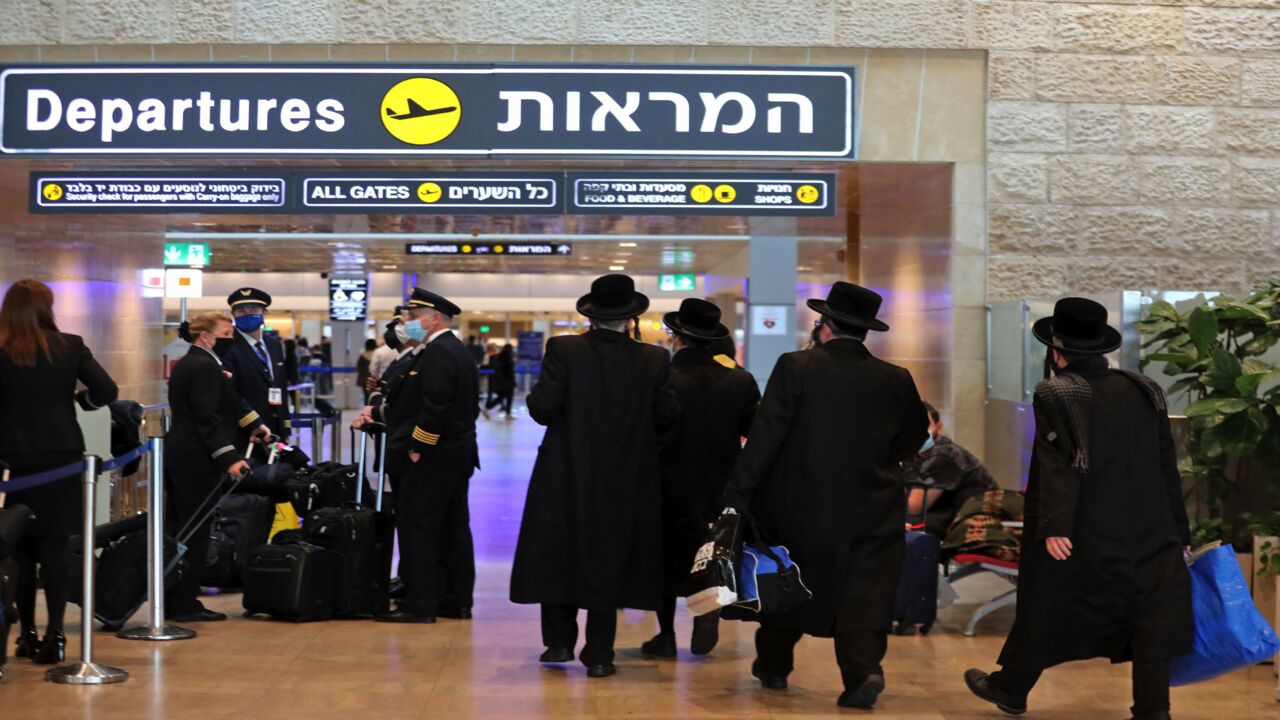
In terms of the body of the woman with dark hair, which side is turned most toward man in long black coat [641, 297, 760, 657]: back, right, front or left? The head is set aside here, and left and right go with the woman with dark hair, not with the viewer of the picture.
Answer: right

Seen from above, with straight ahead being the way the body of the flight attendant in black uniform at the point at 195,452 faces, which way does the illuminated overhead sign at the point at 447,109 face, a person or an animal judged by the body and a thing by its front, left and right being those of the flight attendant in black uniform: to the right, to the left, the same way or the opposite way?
to the right

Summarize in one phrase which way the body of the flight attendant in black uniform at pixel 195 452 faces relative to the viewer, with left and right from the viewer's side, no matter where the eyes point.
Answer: facing to the right of the viewer

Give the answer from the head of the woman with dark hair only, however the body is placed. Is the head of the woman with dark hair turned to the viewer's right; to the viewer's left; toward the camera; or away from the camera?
away from the camera

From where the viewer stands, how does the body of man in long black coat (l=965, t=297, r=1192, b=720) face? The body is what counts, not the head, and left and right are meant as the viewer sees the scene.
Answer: facing away from the viewer and to the left of the viewer

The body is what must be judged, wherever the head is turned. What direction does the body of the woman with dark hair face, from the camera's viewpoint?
away from the camera

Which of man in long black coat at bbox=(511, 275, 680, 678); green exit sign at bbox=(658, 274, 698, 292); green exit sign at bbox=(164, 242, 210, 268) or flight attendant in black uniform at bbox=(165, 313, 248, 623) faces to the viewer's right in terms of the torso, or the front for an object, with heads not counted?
the flight attendant in black uniform

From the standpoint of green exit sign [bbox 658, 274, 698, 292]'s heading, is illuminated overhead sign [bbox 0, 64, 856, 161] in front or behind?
in front

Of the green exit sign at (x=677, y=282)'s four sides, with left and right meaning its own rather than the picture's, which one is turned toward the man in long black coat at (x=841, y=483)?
front

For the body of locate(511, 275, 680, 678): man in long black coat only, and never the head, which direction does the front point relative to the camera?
away from the camera

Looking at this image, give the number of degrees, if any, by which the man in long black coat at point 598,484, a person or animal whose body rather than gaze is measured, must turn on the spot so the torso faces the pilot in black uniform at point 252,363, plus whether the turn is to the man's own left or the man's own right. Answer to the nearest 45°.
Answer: approximately 45° to the man's own left

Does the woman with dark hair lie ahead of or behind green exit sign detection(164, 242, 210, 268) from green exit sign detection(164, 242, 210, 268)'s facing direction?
ahead

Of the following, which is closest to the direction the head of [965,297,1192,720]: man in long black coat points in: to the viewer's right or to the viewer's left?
to the viewer's left
